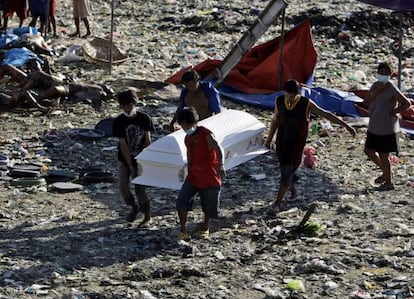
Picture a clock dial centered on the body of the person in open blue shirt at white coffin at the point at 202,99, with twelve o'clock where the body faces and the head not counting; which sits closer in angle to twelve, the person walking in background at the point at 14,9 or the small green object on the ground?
the small green object on the ground

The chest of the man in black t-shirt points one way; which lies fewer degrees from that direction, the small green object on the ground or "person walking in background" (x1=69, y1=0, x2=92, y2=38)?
the small green object on the ground

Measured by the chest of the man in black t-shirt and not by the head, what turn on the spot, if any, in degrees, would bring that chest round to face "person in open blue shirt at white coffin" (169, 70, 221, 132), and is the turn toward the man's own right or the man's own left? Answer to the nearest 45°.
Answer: approximately 135° to the man's own left

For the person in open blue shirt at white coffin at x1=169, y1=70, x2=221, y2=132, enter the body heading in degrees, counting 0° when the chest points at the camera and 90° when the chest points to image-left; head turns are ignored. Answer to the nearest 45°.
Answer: approximately 45°

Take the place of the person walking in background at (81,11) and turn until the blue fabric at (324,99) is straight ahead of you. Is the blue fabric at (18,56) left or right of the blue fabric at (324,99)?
right
